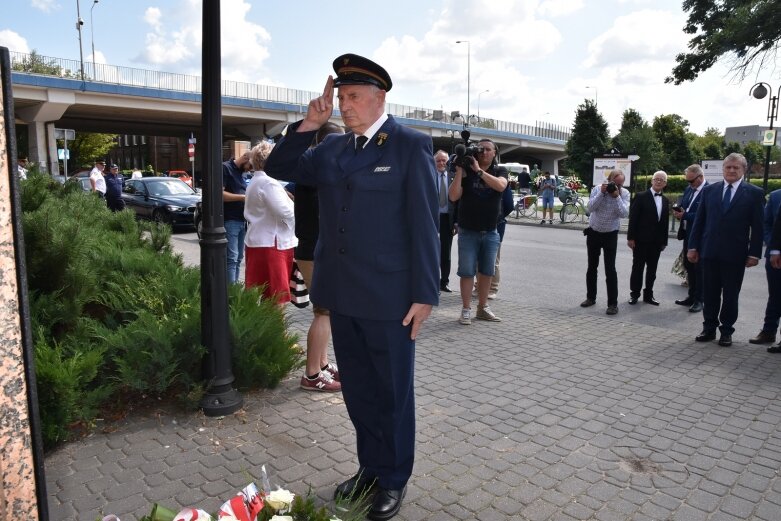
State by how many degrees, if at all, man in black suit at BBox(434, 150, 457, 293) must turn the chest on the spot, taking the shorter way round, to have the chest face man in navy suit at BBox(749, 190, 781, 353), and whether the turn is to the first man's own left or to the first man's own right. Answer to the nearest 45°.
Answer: approximately 45° to the first man's own left

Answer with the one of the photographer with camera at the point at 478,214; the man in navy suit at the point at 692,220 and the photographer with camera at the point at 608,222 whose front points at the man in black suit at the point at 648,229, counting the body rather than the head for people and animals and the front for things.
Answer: the man in navy suit

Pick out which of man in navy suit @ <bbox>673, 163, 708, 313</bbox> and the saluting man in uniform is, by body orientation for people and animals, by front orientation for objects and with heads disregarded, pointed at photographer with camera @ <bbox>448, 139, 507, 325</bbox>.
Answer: the man in navy suit

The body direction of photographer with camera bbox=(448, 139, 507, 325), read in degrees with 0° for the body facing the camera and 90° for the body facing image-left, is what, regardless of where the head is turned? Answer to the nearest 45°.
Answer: approximately 0°

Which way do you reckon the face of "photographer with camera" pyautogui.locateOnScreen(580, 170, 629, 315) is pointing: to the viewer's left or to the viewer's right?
to the viewer's left

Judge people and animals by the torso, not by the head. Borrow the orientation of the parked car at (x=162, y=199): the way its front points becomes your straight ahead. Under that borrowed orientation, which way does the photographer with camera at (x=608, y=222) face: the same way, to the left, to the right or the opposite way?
to the right

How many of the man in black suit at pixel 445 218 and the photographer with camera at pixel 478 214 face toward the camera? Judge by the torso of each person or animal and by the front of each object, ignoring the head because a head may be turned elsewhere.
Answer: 2

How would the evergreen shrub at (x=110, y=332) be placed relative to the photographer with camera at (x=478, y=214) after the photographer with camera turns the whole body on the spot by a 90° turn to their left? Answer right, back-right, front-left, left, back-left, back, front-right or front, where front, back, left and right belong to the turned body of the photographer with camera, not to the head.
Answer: back-right

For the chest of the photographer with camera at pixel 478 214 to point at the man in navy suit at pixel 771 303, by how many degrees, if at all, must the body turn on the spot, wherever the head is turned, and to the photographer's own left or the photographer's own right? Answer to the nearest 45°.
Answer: approximately 90° to the photographer's own left

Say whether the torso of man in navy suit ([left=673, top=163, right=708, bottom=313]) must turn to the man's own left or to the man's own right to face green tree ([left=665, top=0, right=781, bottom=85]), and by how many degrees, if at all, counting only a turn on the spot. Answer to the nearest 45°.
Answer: approximately 135° to the man's own right

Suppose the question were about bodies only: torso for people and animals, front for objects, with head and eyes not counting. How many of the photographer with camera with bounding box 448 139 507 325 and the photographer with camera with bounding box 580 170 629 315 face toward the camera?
2

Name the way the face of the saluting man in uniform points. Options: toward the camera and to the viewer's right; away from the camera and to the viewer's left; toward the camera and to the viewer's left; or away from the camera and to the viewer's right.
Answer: toward the camera and to the viewer's left

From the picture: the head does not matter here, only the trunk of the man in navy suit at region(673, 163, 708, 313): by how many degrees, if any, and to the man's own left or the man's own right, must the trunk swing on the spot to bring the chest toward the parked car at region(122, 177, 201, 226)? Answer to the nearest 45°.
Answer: approximately 45° to the man's own right

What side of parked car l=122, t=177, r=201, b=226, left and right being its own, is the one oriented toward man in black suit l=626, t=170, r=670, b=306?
front

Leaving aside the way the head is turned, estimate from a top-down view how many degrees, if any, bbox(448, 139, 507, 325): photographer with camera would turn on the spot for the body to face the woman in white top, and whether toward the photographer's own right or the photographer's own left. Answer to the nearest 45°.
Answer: approximately 45° to the photographer's own right

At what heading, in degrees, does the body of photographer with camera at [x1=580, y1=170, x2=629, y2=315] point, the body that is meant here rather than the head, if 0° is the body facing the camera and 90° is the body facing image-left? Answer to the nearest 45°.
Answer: approximately 0°

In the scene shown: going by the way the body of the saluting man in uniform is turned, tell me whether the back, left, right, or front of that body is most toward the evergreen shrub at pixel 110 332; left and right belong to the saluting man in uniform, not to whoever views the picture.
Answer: right

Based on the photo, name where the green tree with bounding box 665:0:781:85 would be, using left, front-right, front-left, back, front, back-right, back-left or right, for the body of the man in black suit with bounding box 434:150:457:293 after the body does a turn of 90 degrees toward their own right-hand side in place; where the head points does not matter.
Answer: back-right
